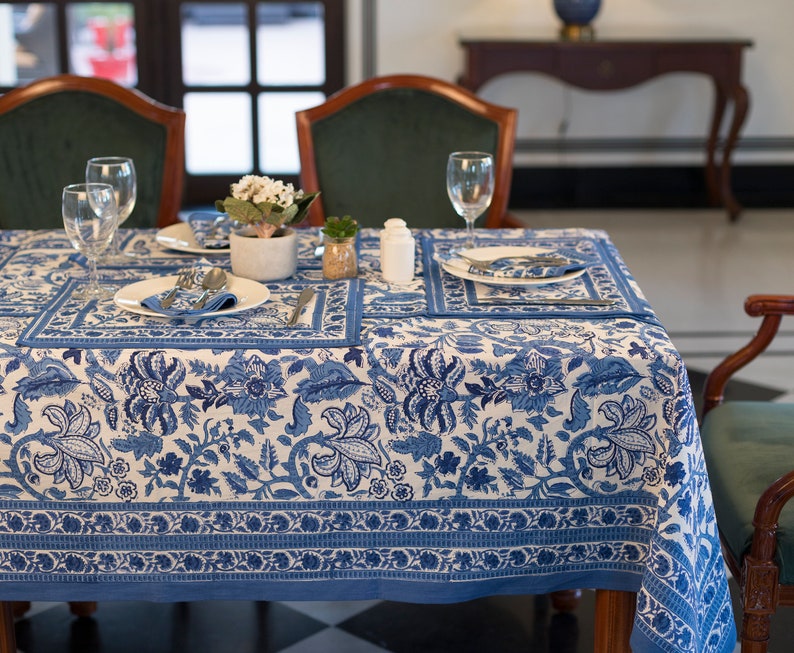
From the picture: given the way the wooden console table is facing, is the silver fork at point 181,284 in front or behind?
in front

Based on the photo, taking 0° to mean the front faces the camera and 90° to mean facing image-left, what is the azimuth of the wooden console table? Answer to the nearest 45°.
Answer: approximately 0°

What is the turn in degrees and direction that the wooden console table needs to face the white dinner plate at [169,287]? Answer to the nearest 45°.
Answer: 0° — it already faces it

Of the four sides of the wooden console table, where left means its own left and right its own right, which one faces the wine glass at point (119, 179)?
front

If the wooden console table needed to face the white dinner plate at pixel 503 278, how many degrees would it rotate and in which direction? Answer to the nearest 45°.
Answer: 0° — it already faces it

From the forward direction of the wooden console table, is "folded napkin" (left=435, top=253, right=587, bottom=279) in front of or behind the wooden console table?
in front

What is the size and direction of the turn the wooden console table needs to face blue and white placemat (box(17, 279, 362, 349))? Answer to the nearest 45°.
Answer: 0° — it already faces it

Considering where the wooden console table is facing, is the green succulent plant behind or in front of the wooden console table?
in front

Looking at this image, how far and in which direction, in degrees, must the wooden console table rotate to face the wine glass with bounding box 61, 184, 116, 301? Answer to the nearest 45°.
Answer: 0° — it already faces it

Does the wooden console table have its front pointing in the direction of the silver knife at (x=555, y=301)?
yes
